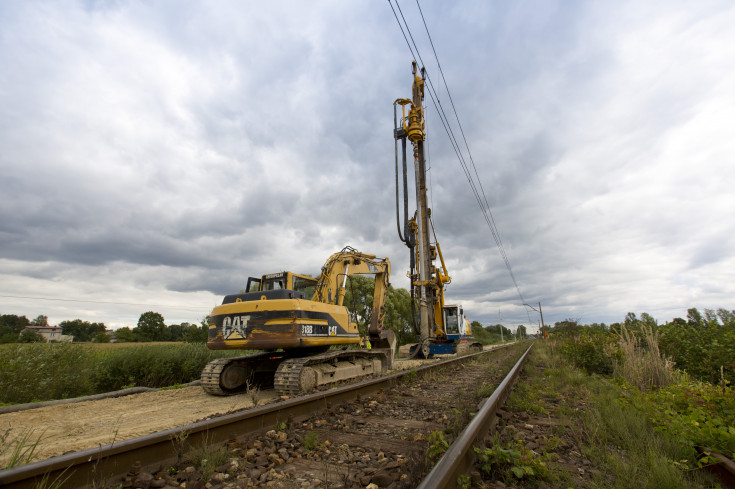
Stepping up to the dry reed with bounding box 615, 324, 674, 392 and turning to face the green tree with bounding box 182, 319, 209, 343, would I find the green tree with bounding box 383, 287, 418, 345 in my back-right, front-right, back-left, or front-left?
front-right

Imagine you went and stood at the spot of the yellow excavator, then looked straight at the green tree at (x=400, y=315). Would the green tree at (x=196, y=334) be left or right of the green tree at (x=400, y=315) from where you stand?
left

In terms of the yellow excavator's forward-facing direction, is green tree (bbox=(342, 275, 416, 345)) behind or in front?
in front

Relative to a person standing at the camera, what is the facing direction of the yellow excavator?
facing away from the viewer and to the right of the viewer

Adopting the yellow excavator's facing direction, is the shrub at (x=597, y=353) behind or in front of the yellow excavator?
in front

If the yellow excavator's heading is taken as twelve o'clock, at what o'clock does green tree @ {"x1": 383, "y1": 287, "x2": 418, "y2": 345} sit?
The green tree is roughly at 11 o'clock from the yellow excavator.

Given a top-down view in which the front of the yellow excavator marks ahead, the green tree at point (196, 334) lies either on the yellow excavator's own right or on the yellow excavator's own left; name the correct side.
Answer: on the yellow excavator's own left

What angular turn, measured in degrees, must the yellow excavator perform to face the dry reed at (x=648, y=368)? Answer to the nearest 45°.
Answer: approximately 45° to its right
